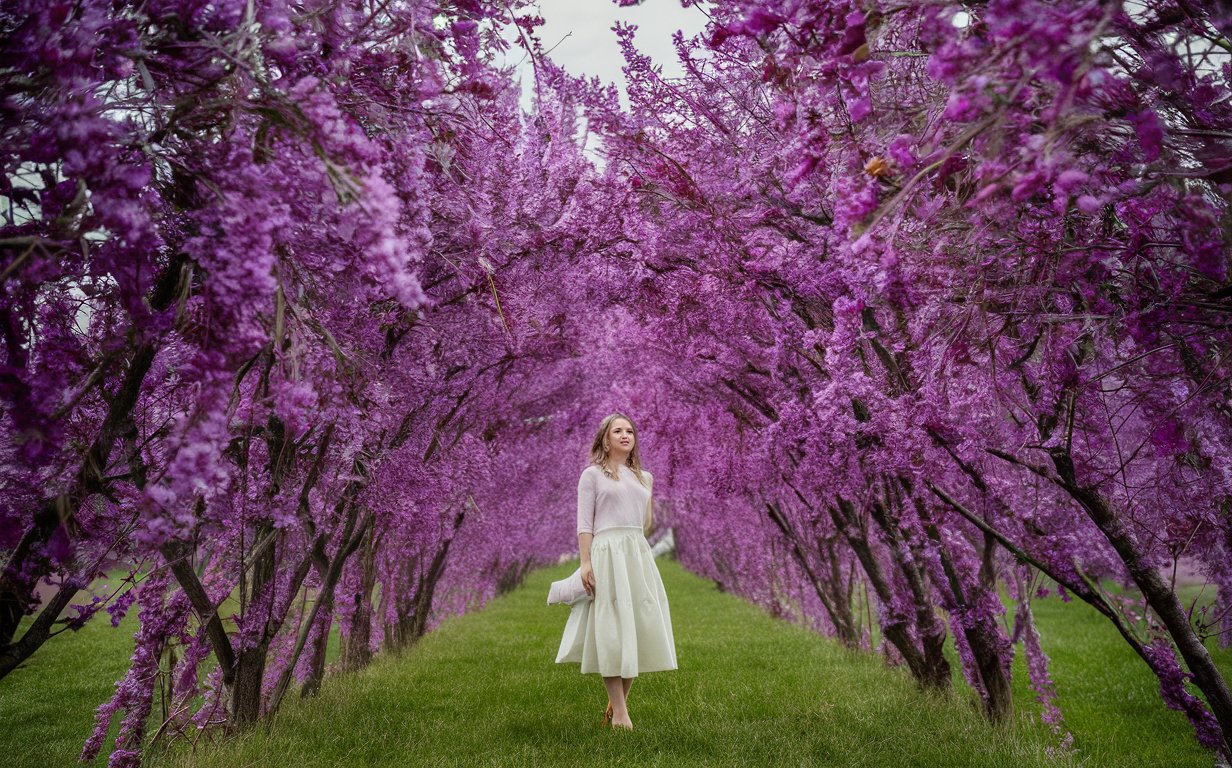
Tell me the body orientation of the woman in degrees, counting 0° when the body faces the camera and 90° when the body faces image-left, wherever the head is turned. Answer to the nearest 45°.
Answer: approximately 315°
